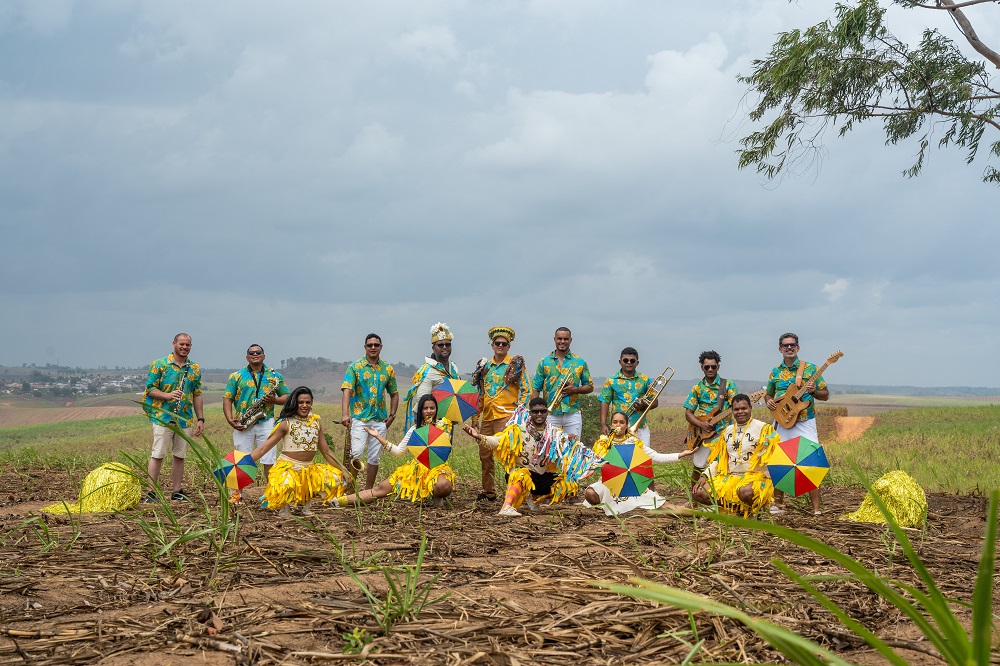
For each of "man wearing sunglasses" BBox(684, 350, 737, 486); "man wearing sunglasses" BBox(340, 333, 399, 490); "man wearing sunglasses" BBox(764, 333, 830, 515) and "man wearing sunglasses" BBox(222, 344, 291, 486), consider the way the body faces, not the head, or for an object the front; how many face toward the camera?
4

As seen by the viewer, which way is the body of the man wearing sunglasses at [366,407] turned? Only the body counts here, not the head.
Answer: toward the camera

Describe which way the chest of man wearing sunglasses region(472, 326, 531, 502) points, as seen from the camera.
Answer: toward the camera

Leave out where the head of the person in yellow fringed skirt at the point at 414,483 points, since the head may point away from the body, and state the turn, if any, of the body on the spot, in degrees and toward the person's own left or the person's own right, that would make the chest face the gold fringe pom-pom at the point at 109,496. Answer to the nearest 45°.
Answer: approximately 90° to the person's own right

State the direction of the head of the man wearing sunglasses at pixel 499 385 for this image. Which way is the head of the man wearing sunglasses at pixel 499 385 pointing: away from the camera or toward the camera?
toward the camera

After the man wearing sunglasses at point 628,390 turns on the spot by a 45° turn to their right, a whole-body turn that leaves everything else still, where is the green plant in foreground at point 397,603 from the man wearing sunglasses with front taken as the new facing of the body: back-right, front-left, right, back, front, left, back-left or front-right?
front-left

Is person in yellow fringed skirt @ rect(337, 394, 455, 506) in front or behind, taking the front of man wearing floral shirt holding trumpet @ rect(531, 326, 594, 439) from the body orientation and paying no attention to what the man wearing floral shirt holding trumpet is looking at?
in front

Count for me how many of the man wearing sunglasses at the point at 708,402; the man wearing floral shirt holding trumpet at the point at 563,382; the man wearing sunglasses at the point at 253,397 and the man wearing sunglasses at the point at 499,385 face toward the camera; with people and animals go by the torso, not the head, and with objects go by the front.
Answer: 4

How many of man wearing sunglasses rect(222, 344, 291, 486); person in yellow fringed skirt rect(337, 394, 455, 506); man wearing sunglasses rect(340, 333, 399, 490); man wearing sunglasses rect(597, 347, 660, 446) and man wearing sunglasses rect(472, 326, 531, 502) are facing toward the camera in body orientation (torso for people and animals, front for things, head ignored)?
5

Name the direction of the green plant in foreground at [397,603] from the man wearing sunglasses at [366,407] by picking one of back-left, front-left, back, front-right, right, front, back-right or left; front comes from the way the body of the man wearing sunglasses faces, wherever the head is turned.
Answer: front

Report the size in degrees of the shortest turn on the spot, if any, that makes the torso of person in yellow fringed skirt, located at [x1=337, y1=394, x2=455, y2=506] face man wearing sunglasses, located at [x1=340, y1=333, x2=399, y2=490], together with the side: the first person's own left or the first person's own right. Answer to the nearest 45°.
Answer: approximately 180°

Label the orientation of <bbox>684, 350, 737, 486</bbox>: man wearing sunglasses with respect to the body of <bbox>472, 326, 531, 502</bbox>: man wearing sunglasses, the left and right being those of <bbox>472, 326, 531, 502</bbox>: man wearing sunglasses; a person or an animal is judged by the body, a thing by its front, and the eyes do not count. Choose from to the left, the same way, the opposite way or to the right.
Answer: the same way

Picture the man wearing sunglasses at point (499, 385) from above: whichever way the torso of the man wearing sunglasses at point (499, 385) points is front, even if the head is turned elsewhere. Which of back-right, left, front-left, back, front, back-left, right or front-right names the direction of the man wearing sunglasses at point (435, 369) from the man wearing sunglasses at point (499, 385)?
right

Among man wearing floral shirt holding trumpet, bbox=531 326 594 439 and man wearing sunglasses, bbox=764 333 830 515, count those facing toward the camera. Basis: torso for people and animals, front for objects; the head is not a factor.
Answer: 2

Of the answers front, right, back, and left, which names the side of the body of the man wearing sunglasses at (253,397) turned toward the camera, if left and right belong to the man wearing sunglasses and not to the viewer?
front

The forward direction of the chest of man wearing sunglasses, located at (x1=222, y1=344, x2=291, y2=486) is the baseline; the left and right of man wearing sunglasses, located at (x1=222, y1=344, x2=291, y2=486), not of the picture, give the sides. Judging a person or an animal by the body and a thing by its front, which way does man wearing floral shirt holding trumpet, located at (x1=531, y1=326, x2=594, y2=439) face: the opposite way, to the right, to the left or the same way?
the same way

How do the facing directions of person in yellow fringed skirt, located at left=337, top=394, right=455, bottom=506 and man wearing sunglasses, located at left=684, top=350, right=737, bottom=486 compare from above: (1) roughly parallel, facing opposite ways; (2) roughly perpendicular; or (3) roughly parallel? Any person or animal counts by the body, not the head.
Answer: roughly parallel

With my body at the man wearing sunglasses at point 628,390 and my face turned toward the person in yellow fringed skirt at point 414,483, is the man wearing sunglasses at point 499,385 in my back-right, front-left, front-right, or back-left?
front-right

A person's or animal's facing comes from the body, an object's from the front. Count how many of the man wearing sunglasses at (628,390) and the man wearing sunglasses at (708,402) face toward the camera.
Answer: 2
